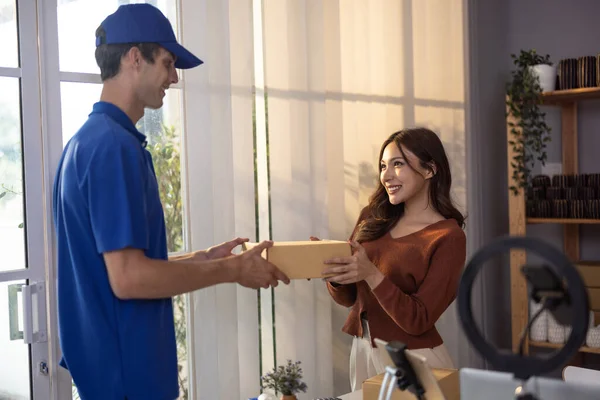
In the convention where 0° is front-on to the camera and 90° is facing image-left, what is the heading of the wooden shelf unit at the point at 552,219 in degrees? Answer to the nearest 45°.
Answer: approximately 0°

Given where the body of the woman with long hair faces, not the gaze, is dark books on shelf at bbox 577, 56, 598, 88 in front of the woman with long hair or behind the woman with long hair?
behind

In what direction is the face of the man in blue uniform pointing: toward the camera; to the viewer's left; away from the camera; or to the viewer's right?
to the viewer's right

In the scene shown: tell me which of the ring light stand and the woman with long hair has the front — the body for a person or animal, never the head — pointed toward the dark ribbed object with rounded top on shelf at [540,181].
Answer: the ring light stand

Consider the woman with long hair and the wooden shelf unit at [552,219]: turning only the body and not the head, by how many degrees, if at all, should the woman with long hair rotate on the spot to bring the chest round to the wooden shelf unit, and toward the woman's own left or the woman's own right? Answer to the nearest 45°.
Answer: approximately 180°

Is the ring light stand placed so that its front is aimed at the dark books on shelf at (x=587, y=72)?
yes

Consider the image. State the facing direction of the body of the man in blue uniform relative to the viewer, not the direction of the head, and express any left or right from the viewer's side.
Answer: facing to the right of the viewer

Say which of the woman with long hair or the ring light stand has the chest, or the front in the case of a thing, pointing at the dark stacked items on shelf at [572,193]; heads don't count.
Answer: the ring light stand

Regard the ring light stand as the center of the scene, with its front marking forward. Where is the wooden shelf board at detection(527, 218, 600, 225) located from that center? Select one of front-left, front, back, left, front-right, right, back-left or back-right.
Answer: front

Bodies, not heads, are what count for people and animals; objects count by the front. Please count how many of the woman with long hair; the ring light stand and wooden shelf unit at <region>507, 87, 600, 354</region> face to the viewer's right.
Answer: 0

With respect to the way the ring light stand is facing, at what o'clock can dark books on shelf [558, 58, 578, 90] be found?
The dark books on shelf is roughly at 12 o'clock from the ring light stand.

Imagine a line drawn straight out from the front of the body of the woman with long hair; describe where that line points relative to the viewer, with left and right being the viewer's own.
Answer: facing the viewer and to the left of the viewer

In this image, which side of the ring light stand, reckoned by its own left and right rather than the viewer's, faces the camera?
back

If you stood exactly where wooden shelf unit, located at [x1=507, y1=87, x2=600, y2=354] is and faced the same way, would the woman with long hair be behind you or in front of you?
in front

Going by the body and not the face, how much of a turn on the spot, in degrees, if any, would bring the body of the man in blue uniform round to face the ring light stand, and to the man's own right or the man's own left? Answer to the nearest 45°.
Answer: approximately 45° to the man's own right
